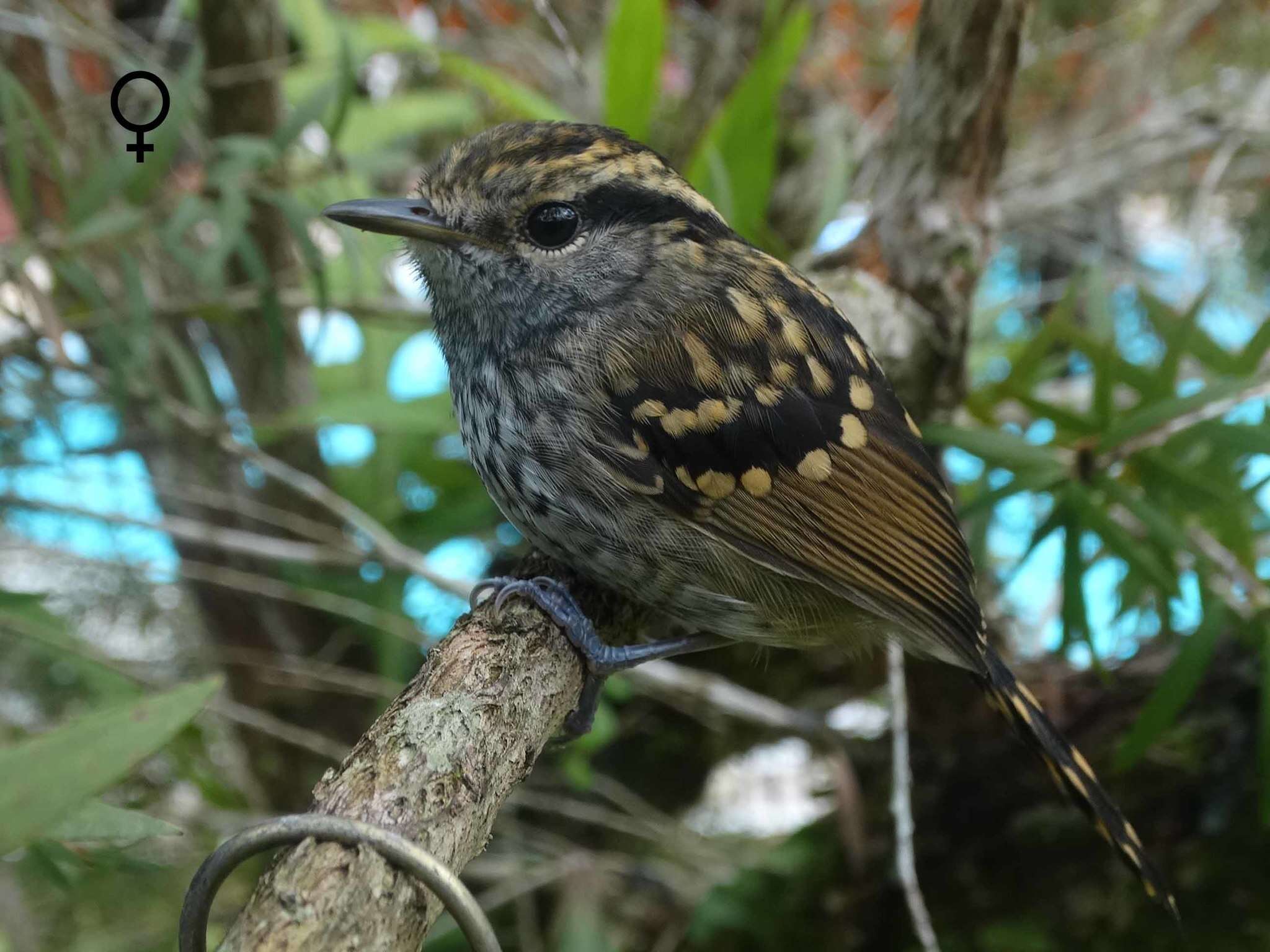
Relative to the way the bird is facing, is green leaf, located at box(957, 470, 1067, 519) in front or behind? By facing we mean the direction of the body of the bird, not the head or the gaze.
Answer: behind

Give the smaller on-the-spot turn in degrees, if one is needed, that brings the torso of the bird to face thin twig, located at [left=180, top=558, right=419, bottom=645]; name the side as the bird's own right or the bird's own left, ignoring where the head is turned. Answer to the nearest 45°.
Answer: approximately 45° to the bird's own right

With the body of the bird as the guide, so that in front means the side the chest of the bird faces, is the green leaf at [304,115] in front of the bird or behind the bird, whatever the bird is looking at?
in front

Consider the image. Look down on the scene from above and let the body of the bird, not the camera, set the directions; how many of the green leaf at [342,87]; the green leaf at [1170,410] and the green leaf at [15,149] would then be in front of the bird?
2

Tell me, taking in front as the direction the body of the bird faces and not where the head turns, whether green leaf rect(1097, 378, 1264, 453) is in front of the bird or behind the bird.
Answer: behind

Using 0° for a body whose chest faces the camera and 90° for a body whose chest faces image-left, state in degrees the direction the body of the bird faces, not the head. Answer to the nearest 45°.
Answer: approximately 90°
